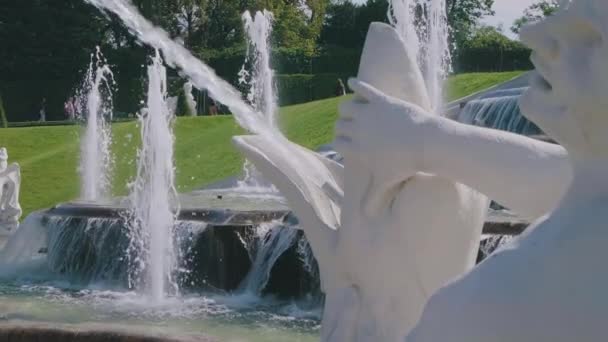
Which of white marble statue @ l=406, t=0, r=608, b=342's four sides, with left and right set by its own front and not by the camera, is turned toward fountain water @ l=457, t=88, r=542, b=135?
right

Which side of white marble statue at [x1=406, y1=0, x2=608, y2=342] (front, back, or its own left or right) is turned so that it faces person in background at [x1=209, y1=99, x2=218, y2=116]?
front

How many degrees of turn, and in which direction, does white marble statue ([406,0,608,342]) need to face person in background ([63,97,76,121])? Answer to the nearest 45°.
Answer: approximately 45° to its right

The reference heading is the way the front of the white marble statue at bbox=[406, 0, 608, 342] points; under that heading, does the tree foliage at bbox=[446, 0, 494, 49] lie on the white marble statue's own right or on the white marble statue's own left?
on the white marble statue's own right

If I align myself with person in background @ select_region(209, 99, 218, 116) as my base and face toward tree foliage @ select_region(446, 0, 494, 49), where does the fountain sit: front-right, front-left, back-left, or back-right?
back-right

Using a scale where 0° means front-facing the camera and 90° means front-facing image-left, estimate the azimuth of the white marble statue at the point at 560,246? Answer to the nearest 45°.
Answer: approximately 90°

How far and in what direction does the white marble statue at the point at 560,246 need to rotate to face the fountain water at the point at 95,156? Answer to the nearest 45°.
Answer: approximately 45° to its right
